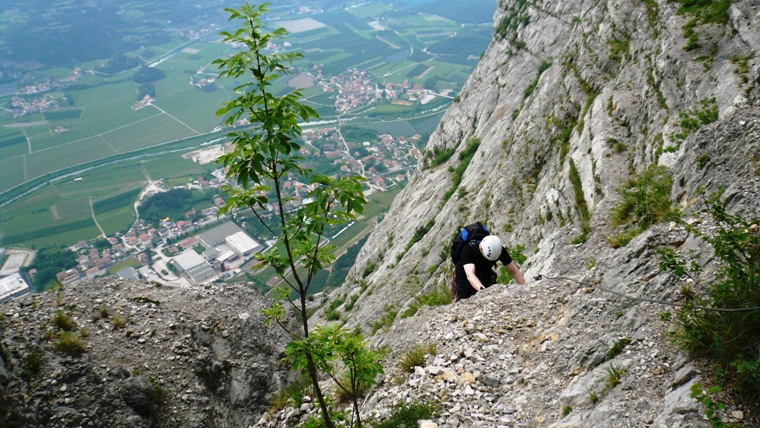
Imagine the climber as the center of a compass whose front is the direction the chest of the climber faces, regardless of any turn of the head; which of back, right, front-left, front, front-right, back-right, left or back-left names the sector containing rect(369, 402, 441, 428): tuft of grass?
front-right

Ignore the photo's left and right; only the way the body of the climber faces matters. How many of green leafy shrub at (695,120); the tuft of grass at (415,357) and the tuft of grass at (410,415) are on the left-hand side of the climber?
1

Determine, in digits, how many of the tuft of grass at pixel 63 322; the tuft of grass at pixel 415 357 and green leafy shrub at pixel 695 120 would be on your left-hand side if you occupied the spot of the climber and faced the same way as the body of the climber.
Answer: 1

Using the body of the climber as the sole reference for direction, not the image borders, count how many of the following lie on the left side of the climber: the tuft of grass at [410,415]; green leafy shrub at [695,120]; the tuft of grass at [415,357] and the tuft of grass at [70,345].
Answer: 1

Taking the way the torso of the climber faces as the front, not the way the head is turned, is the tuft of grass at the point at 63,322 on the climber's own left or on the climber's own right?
on the climber's own right

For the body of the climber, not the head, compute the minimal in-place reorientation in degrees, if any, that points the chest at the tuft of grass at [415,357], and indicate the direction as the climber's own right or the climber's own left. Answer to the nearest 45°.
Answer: approximately 45° to the climber's own right

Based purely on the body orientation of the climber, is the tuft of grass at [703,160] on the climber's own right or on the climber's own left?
on the climber's own left

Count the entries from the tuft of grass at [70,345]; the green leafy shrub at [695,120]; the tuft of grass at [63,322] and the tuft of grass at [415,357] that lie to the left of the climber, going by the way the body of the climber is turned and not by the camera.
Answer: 1

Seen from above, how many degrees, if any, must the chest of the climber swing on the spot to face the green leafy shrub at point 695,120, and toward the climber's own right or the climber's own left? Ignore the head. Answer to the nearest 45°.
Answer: approximately 90° to the climber's own left
